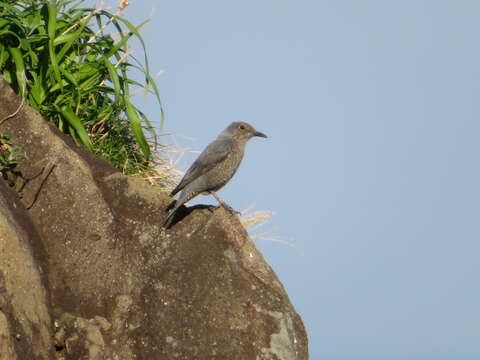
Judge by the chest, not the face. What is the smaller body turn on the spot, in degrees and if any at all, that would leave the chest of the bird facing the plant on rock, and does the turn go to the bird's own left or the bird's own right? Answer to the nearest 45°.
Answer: approximately 135° to the bird's own left

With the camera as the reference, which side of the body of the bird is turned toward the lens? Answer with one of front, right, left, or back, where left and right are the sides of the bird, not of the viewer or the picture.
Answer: right
